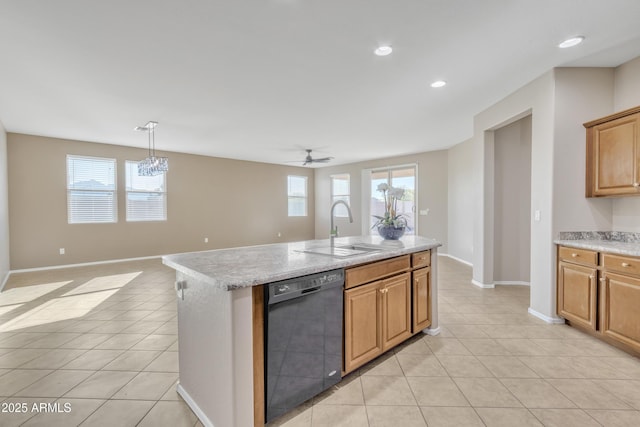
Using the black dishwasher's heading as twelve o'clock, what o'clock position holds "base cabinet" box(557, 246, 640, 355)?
The base cabinet is roughly at 10 o'clock from the black dishwasher.

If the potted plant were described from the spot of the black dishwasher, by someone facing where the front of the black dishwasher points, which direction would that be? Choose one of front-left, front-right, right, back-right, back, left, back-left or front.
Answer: left

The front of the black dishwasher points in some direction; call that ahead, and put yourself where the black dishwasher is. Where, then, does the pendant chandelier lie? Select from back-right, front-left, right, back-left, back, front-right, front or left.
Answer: back

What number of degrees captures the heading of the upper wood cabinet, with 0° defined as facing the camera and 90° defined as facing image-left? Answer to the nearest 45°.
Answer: approximately 45°

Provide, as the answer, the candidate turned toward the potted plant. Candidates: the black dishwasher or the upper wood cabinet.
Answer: the upper wood cabinet

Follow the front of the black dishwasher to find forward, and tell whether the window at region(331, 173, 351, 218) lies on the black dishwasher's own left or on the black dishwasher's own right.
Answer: on the black dishwasher's own left

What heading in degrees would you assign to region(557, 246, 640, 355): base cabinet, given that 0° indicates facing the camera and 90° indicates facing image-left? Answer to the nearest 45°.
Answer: approximately 45°

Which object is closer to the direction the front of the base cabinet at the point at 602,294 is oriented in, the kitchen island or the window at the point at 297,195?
the kitchen island

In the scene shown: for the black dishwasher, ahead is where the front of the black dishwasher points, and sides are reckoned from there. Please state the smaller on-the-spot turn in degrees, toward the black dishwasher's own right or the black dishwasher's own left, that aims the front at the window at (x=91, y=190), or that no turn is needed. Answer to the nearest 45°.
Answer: approximately 180°

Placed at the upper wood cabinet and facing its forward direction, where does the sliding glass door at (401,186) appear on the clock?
The sliding glass door is roughly at 3 o'clock from the upper wood cabinet.

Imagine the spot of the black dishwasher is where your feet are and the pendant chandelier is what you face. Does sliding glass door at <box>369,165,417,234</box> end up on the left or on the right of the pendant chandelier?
right

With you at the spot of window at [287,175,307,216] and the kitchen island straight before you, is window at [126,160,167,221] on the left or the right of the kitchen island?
right

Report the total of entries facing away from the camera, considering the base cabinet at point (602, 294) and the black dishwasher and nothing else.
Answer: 0
